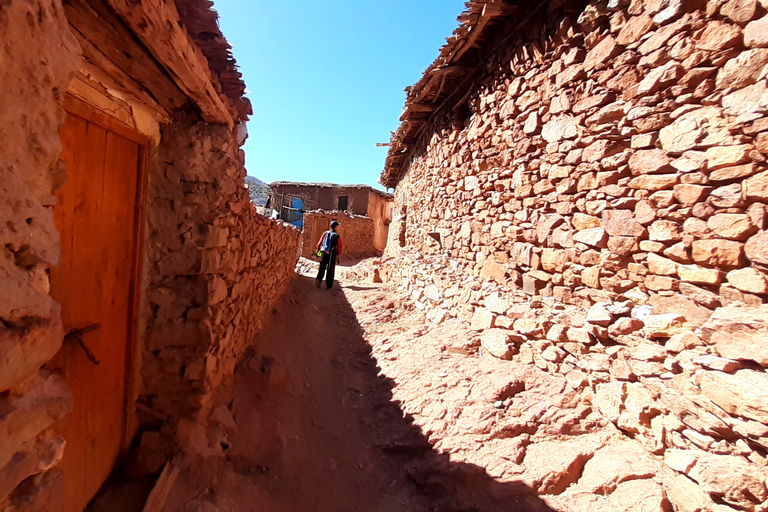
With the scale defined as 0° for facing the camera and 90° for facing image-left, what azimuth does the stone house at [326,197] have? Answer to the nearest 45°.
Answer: approximately 0°

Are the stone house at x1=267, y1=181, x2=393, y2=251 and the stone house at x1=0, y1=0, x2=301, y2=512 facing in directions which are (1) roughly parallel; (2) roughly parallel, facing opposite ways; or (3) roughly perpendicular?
roughly perpendicular

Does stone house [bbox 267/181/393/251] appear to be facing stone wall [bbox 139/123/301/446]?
yes

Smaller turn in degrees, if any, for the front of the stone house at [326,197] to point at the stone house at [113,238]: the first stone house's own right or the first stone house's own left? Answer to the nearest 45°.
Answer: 0° — it already faces it

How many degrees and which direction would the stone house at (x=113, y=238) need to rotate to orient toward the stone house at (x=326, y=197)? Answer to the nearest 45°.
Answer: approximately 90° to its left

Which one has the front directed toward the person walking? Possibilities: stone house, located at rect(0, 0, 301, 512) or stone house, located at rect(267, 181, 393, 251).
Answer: stone house, located at rect(267, 181, 393, 251)

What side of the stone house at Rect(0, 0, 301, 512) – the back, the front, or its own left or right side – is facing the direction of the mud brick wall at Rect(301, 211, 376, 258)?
left

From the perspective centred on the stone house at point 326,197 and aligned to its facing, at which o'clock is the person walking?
The person walking is roughly at 12 o'clock from the stone house.

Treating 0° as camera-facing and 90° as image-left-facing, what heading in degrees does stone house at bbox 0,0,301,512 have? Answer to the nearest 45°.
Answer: approximately 315°
